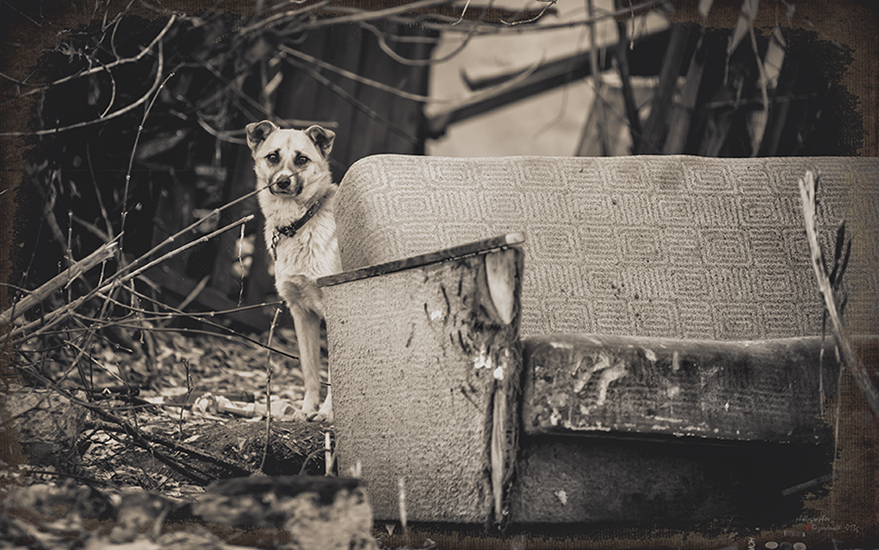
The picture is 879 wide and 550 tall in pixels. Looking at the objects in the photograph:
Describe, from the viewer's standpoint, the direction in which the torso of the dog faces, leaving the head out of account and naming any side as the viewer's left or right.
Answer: facing the viewer and to the left of the viewer

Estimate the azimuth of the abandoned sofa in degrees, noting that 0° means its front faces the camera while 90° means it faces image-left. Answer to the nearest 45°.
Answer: approximately 315°

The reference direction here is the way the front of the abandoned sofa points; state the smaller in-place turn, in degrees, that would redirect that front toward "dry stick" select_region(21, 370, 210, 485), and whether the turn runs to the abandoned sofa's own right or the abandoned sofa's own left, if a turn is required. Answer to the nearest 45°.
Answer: approximately 135° to the abandoned sofa's own right

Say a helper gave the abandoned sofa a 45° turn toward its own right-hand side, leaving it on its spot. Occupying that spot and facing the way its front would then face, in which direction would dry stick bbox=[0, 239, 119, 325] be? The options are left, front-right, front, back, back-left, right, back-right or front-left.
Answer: right

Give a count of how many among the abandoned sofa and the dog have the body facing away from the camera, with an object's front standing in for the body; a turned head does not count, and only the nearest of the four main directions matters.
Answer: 0

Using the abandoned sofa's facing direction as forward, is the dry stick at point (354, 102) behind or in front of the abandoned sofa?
behind

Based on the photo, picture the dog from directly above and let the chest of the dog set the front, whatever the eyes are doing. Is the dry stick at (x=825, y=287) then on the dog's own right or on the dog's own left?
on the dog's own left
